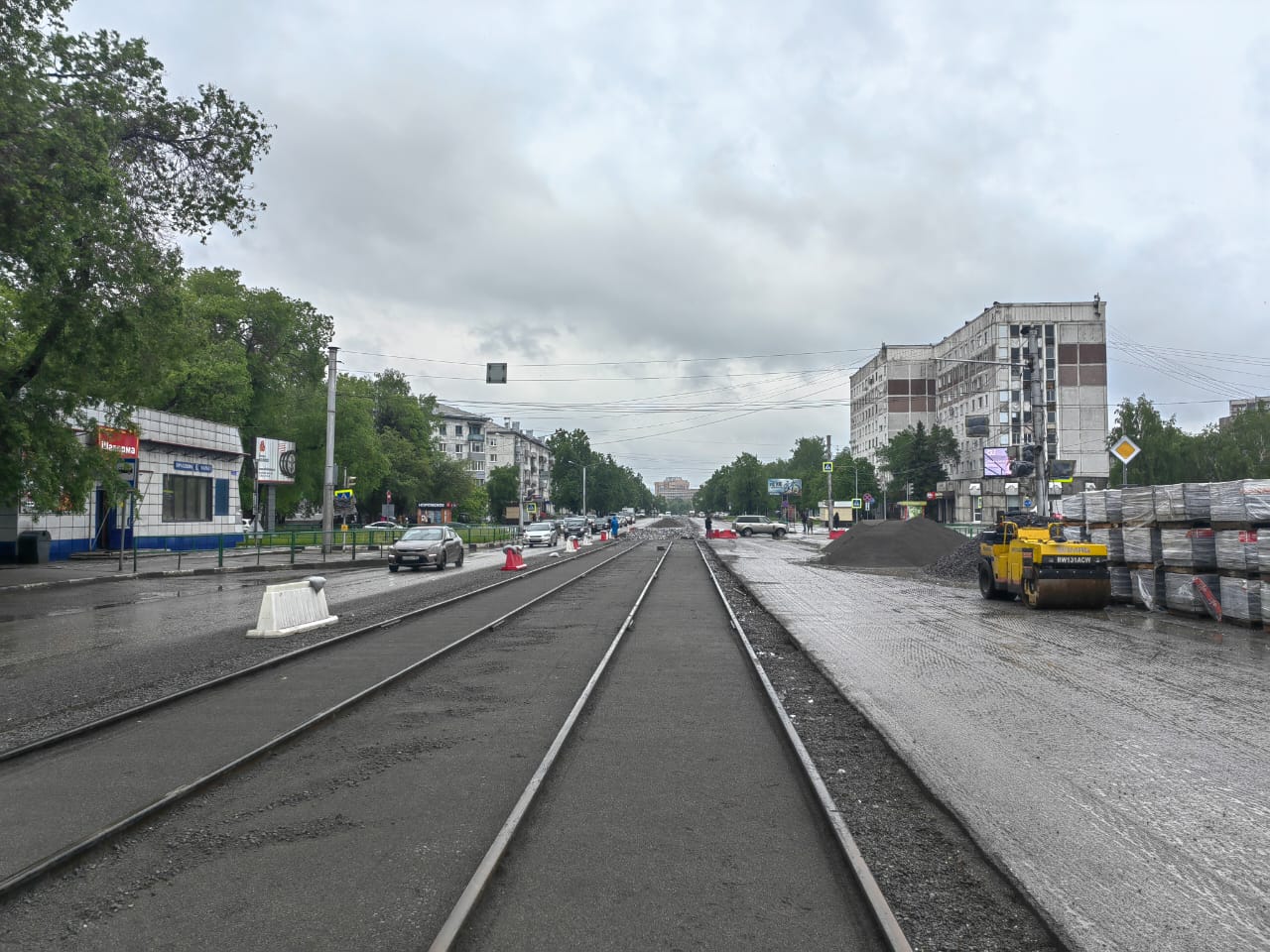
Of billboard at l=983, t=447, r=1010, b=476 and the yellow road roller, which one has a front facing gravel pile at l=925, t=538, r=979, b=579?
the billboard

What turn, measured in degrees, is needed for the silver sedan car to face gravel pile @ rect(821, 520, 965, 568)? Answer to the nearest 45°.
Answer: approximately 135° to its left

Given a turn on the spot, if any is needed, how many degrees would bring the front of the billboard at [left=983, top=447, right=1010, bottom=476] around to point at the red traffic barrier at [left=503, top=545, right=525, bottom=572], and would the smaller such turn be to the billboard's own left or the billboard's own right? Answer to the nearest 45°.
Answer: approximately 45° to the billboard's own right

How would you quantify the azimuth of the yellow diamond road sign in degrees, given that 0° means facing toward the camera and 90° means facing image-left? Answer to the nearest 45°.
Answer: approximately 0°

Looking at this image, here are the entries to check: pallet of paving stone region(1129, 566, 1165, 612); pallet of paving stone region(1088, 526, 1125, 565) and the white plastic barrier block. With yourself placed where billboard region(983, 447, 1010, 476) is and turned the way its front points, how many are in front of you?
3

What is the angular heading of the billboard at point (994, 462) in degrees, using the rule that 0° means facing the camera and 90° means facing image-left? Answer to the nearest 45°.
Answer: approximately 0°

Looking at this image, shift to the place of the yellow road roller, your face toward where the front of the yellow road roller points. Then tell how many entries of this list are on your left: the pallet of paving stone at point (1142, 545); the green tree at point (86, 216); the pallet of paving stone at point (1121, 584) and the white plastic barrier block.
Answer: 2

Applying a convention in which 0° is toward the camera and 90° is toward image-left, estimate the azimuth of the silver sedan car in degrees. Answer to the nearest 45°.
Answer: approximately 45°

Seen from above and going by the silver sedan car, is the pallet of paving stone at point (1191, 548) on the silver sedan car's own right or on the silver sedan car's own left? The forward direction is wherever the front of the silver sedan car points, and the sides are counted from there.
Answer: on the silver sedan car's own left

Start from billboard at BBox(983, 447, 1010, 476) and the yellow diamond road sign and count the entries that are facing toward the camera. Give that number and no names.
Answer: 2

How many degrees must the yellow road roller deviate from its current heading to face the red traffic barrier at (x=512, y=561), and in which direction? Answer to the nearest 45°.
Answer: approximately 135° to its right

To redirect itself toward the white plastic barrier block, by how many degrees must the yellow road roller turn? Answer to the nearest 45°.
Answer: approximately 90° to its right
